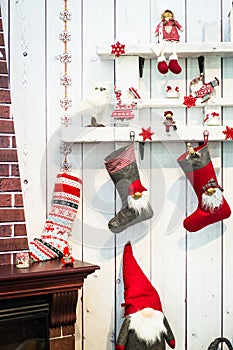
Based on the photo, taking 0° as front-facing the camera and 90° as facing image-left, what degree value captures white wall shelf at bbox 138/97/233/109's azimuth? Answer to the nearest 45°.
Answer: approximately 0°

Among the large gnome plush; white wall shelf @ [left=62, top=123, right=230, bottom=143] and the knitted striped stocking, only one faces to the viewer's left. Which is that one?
the knitted striped stocking

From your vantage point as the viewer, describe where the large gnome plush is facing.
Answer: facing the viewer

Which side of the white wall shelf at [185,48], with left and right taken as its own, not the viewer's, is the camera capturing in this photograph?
front

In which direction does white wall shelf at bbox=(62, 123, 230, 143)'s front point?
toward the camera

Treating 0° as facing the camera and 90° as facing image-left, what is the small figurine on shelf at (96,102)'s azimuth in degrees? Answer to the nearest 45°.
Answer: approximately 315°
